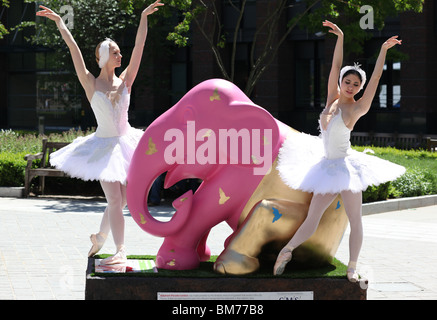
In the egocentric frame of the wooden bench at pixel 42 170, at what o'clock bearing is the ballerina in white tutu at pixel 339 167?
The ballerina in white tutu is roughly at 10 o'clock from the wooden bench.

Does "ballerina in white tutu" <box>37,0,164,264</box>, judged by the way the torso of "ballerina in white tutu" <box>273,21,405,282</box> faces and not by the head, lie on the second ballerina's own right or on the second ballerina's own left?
on the second ballerina's own right

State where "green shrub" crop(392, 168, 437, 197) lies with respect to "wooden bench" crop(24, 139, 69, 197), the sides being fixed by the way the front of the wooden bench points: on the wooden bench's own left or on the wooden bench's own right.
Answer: on the wooden bench's own left

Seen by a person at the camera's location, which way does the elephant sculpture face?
facing the viewer and to the left of the viewer

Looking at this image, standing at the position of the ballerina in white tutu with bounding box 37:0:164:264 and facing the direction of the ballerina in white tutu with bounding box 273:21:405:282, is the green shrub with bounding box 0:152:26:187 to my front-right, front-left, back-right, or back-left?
back-left

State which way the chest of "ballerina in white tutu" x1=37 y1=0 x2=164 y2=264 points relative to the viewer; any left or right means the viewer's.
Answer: facing the viewer and to the right of the viewer

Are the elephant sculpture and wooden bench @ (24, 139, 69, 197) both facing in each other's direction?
no

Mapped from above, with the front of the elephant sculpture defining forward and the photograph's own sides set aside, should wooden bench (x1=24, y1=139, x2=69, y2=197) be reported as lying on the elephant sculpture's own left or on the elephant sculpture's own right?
on the elephant sculpture's own right

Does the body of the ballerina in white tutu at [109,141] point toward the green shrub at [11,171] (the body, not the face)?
no

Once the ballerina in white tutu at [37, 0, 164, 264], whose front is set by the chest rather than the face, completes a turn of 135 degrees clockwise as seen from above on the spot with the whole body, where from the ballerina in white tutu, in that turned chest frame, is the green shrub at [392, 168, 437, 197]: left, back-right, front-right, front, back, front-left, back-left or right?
back-right

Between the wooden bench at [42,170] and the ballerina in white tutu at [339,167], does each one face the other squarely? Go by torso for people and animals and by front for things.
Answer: no

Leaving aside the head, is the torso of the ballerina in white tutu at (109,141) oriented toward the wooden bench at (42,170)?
no

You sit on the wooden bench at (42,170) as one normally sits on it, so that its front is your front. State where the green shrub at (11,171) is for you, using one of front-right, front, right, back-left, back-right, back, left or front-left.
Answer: right

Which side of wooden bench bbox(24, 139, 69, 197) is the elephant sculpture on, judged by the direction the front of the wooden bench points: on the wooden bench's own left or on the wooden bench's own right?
on the wooden bench's own left

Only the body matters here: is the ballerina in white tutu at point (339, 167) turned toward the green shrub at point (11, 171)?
no
